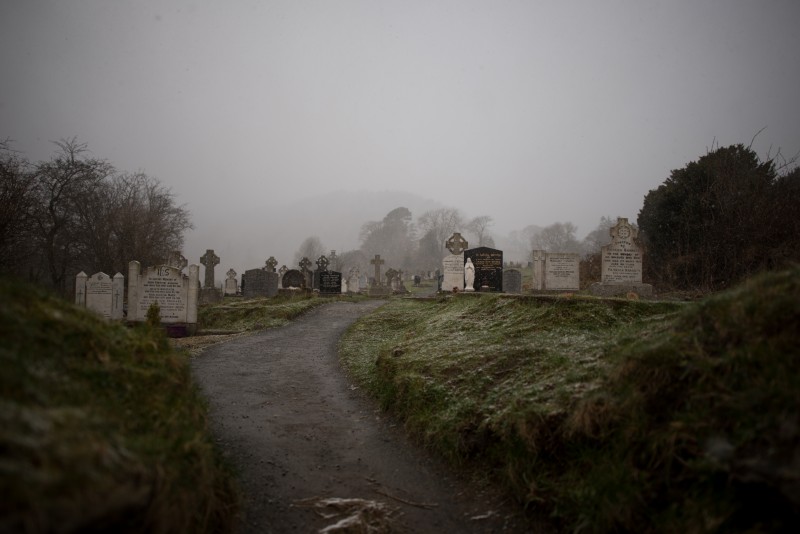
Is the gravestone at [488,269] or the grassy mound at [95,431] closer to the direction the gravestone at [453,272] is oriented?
the grassy mound

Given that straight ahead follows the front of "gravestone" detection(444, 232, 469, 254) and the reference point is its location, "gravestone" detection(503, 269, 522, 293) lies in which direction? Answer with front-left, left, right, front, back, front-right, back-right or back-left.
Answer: back-left

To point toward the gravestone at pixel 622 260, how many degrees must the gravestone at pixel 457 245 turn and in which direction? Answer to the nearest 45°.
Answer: approximately 45° to its left

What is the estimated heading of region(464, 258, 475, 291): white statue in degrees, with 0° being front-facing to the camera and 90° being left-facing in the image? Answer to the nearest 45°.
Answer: approximately 0°

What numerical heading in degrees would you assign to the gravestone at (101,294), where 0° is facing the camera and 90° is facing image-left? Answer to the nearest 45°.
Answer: approximately 0°

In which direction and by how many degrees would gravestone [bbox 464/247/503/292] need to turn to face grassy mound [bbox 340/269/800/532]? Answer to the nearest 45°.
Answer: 0° — it already faces it
